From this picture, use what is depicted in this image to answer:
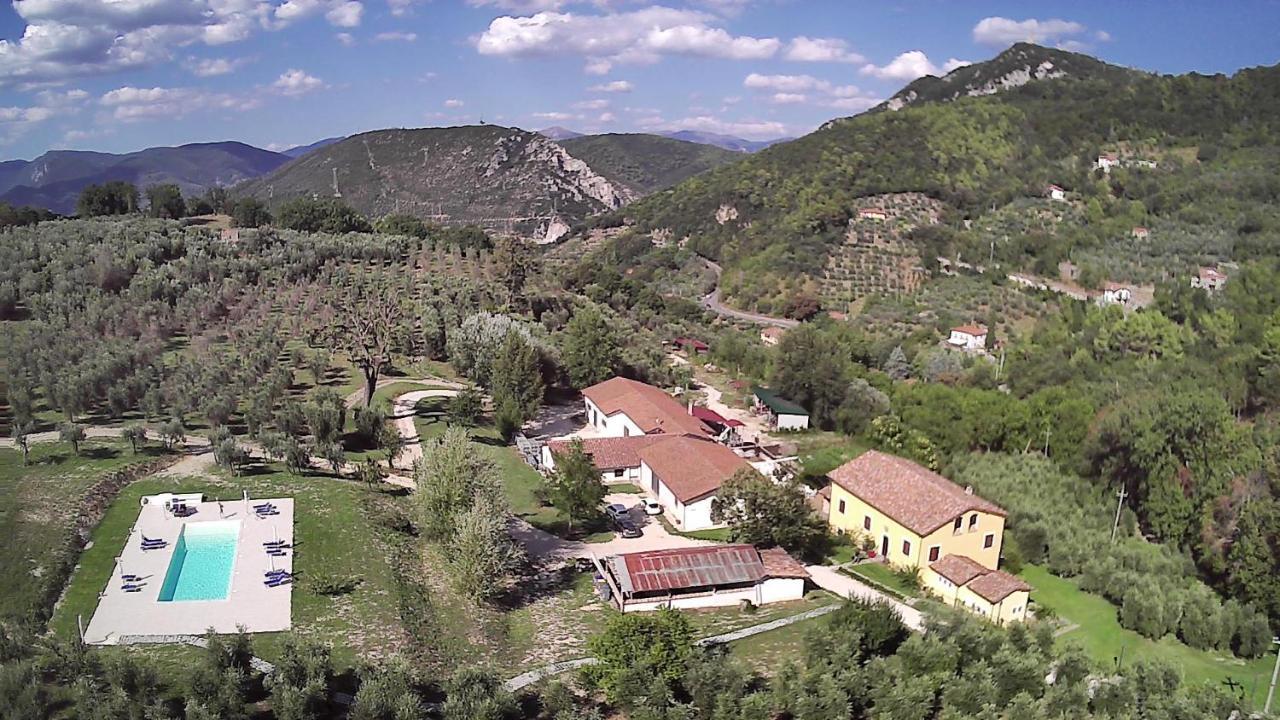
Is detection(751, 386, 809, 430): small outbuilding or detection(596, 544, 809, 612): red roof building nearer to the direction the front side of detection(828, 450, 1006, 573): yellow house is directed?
the red roof building

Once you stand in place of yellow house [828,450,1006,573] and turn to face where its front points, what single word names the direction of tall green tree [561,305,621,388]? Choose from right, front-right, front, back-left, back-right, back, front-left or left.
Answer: right

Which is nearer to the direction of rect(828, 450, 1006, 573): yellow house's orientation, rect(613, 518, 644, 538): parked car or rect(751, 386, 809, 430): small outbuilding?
the parked car

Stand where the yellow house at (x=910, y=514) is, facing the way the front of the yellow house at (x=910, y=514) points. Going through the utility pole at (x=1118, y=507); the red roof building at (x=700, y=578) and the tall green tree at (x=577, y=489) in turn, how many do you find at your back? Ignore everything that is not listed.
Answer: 1

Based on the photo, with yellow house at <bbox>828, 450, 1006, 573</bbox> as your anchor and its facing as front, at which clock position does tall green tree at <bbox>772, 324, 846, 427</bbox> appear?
The tall green tree is roughly at 4 o'clock from the yellow house.

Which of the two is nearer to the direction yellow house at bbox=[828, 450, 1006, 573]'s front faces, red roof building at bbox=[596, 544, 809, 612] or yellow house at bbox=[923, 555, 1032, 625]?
the red roof building

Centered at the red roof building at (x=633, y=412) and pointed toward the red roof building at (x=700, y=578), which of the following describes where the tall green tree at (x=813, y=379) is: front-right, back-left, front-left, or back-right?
back-left

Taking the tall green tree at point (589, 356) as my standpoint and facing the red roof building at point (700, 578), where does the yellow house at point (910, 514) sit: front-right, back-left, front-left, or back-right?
front-left

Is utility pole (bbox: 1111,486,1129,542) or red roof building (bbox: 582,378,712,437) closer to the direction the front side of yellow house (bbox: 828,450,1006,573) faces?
the red roof building

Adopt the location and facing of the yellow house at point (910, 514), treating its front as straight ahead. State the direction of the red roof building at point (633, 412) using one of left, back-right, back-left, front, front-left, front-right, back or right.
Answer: right

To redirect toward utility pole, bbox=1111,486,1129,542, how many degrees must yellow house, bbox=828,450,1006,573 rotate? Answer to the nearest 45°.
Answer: approximately 180°

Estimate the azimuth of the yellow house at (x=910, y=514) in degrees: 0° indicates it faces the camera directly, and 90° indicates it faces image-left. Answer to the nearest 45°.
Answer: approximately 45°

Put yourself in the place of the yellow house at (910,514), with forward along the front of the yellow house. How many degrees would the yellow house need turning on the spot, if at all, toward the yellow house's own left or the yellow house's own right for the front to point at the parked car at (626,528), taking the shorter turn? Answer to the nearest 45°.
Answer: approximately 45° to the yellow house's own right

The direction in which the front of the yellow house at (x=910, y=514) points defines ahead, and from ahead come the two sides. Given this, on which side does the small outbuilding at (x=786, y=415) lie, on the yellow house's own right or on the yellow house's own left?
on the yellow house's own right

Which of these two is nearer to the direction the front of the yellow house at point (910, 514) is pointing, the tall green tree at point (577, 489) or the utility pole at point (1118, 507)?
the tall green tree

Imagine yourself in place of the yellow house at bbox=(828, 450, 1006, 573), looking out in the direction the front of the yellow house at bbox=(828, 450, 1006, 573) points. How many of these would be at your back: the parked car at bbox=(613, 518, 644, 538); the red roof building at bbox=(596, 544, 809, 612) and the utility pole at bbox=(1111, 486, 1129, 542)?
1

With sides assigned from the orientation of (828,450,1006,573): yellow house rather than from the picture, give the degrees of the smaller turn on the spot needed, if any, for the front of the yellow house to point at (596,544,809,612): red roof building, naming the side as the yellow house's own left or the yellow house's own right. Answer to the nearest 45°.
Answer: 0° — it already faces it

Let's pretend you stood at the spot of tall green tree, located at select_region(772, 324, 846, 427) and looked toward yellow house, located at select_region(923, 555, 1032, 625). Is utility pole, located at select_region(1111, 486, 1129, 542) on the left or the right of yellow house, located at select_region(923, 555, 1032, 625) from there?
left
